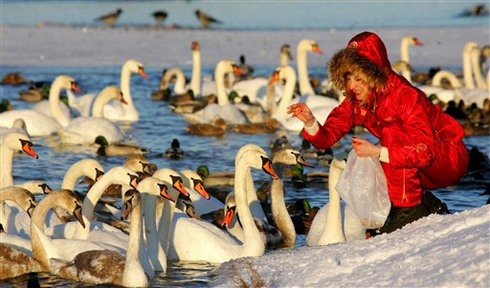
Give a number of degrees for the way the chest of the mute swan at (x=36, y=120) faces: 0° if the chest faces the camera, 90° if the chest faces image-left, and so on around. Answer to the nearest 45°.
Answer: approximately 270°

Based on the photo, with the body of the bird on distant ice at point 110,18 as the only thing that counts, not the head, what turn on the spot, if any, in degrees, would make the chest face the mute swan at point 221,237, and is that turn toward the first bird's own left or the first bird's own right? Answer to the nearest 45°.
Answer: approximately 90° to the first bird's own right

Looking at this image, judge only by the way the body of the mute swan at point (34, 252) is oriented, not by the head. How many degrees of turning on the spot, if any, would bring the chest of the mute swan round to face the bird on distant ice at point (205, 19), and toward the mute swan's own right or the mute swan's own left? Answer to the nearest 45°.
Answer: approximately 90° to the mute swan's own left

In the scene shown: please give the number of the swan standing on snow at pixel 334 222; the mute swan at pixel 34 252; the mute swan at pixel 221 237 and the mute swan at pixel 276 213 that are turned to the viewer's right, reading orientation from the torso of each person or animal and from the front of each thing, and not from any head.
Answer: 3

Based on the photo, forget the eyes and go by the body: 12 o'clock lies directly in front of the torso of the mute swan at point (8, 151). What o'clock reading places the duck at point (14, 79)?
The duck is roughly at 9 o'clock from the mute swan.

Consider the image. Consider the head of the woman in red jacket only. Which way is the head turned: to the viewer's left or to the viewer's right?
to the viewer's left

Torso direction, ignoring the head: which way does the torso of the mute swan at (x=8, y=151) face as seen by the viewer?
to the viewer's right

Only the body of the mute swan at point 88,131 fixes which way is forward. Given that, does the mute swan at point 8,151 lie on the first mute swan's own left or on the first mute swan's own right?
on the first mute swan's own right
